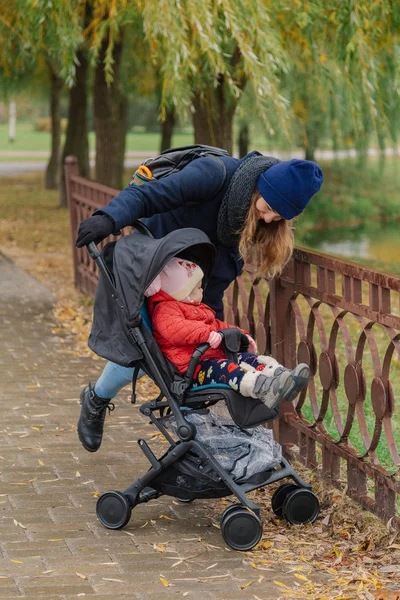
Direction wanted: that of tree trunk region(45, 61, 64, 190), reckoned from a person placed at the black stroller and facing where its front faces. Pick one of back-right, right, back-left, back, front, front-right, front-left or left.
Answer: back-left

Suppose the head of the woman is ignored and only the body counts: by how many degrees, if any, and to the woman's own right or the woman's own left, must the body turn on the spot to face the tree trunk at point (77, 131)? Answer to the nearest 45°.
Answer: approximately 135° to the woman's own left

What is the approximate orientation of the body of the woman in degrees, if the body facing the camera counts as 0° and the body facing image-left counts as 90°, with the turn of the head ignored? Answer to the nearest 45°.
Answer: approximately 315°

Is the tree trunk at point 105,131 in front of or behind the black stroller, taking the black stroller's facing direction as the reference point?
behind

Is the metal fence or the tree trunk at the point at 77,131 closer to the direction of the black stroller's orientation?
the metal fence

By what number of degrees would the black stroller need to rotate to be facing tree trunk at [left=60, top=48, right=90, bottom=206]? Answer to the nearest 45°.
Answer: approximately 135° to its left

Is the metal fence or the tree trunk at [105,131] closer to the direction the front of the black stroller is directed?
the metal fence

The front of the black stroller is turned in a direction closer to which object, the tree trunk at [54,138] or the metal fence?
the metal fence

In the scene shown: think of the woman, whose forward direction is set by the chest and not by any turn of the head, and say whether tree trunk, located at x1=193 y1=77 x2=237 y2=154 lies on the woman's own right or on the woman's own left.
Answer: on the woman's own left
